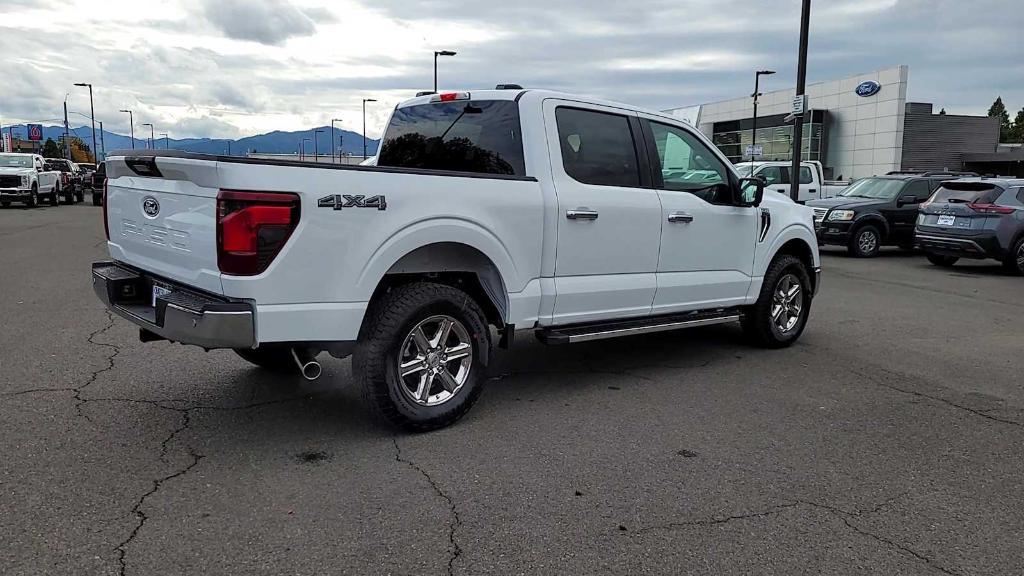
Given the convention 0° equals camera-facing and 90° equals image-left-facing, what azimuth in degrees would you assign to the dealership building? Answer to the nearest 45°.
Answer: approximately 45°

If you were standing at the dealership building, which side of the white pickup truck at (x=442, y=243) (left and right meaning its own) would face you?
front

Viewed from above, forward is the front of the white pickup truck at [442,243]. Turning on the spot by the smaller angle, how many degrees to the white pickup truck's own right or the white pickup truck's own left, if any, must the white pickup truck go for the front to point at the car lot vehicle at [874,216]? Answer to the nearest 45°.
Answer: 0° — it already faces it

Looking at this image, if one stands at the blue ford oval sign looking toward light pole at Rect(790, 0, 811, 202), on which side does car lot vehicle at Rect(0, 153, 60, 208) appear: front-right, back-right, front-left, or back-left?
front-right

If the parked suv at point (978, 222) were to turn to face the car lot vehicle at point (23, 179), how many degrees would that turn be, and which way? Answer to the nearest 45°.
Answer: approximately 135° to its left

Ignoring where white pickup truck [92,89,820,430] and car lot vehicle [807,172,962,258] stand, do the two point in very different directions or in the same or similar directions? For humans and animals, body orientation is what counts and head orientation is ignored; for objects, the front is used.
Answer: very different directions

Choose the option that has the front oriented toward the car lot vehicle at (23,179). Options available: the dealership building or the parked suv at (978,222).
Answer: the dealership building

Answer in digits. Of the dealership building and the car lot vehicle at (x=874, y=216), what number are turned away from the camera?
0

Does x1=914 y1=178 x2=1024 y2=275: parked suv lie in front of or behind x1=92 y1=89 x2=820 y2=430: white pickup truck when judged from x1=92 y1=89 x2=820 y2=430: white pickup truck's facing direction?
in front

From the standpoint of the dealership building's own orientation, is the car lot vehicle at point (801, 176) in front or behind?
in front

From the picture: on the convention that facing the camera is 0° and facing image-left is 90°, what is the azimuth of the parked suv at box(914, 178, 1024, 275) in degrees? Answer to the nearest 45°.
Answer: approximately 225°

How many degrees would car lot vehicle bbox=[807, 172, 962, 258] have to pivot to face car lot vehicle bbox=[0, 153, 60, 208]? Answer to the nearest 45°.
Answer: approximately 45° to its right

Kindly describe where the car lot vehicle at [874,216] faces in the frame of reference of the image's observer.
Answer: facing the viewer and to the left of the viewer

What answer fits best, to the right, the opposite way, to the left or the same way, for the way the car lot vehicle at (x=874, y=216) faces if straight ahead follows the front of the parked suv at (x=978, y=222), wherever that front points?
the opposite way

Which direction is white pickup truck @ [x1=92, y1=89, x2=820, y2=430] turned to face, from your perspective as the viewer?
facing away from the viewer and to the right of the viewer

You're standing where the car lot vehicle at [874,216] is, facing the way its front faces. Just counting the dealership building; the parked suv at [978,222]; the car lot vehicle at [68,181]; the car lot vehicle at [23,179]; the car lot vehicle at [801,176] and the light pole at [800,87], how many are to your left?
1

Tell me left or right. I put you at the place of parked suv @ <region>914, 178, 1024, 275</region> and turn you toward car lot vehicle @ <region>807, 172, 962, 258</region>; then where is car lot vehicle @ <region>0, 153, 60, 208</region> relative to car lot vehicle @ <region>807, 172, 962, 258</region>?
left
